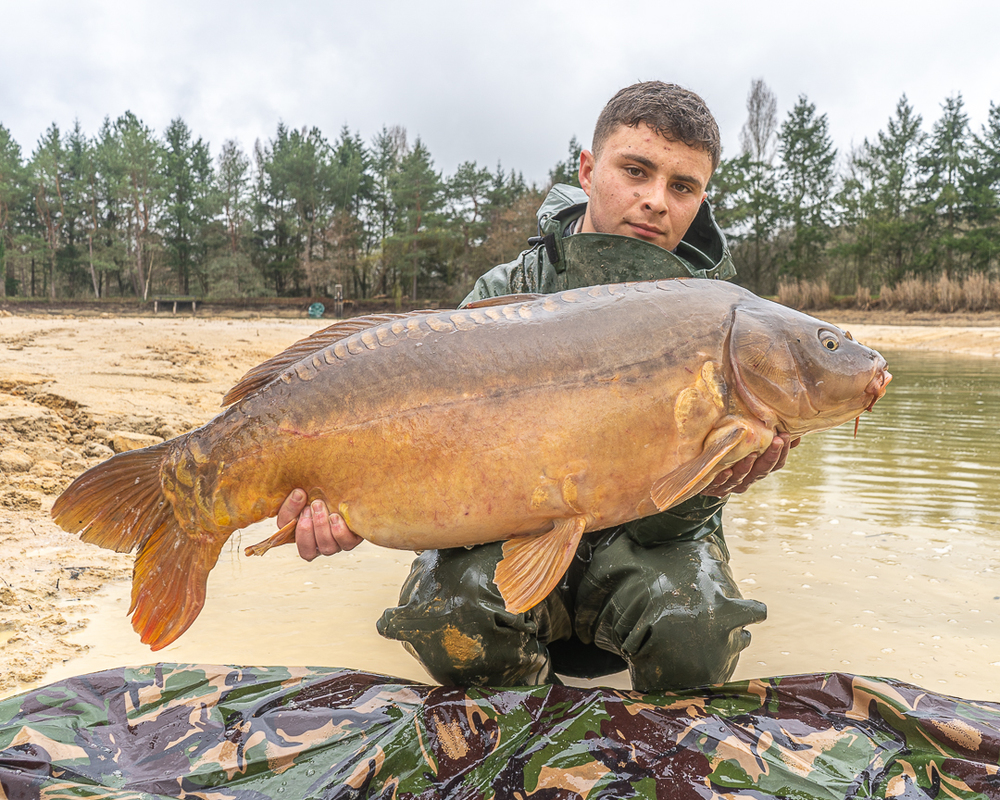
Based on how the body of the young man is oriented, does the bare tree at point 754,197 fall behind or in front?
behind

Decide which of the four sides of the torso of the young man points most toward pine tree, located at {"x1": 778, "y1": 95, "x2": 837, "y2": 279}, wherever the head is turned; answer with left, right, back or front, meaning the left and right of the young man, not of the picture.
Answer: back

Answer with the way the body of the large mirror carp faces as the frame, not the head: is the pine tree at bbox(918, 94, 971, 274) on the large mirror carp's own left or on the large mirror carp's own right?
on the large mirror carp's own left

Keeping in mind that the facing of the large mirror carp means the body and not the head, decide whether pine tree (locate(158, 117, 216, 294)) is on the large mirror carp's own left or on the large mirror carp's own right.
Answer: on the large mirror carp's own left

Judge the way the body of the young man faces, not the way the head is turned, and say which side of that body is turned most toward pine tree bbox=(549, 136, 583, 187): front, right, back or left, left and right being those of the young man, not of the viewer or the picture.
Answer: back

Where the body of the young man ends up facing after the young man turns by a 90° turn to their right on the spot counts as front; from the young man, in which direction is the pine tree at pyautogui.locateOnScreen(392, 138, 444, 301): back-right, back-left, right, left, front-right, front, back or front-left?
right

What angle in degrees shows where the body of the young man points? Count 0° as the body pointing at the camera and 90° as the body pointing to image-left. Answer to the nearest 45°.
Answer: approximately 0°

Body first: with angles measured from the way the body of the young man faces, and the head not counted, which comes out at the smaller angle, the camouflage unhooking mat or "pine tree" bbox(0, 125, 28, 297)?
the camouflage unhooking mat

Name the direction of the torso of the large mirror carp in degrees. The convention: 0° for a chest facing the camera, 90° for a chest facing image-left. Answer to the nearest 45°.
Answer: approximately 270°
